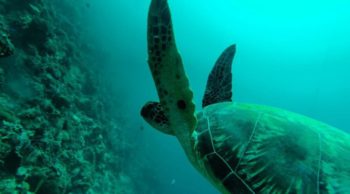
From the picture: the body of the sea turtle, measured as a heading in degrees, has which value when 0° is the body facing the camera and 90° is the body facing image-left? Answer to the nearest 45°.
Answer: approximately 135°
